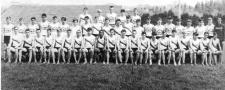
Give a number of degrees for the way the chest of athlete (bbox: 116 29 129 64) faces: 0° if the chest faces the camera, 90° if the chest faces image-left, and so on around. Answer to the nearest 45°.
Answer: approximately 0°

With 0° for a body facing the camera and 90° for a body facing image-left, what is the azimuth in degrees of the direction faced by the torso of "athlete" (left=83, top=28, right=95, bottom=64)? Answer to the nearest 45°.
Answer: approximately 0°

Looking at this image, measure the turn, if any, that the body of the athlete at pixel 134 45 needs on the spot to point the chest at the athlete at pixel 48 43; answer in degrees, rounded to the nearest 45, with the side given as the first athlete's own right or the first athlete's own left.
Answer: approximately 90° to the first athlete's own right

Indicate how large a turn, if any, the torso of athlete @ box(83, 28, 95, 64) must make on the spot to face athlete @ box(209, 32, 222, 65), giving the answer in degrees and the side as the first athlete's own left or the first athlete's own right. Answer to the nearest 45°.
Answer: approximately 90° to the first athlete's own left

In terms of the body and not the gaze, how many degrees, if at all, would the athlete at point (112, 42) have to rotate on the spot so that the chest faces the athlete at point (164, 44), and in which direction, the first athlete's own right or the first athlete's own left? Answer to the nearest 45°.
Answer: approximately 90° to the first athlete's own left

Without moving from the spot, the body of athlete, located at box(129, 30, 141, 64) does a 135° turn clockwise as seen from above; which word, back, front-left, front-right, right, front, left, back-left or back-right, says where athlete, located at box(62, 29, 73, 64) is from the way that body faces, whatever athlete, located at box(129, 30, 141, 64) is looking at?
front-left

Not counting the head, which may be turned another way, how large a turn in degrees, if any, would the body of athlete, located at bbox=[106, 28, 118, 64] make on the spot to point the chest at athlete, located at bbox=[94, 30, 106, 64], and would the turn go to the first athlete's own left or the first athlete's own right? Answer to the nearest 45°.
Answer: approximately 90° to the first athlete's own right
